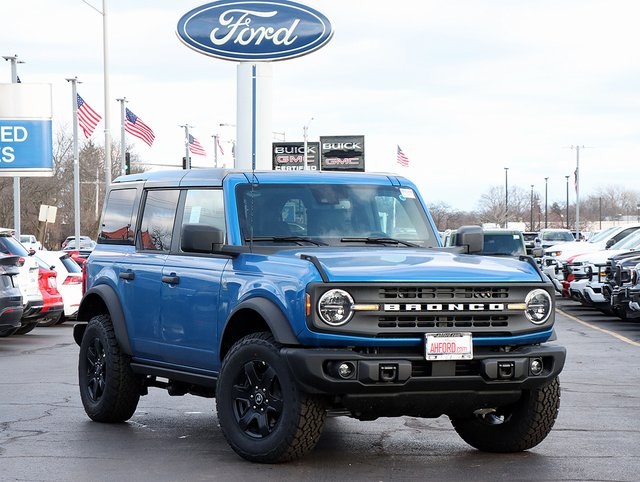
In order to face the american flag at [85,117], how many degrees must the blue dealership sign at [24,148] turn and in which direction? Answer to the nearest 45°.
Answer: approximately 180°

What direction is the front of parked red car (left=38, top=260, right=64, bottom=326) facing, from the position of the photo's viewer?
facing away from the viewer and to the left of the viewer

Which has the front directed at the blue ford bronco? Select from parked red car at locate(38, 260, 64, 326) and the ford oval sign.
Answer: the ford oval sign

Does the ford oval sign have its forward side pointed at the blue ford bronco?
yes

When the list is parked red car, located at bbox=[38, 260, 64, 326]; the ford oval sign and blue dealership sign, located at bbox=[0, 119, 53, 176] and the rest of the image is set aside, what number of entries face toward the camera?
2

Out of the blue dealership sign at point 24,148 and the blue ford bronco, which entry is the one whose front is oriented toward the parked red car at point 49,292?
the blue dealership sign

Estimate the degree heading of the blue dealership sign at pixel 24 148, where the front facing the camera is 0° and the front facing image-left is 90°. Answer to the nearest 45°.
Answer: approximately 0°

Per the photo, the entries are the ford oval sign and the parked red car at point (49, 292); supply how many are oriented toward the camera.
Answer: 1

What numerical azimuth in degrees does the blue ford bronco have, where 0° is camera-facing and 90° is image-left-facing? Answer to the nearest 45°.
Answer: approximately 315°

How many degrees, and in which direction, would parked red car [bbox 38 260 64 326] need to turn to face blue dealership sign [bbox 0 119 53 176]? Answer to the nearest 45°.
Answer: approximately 45° to its right
